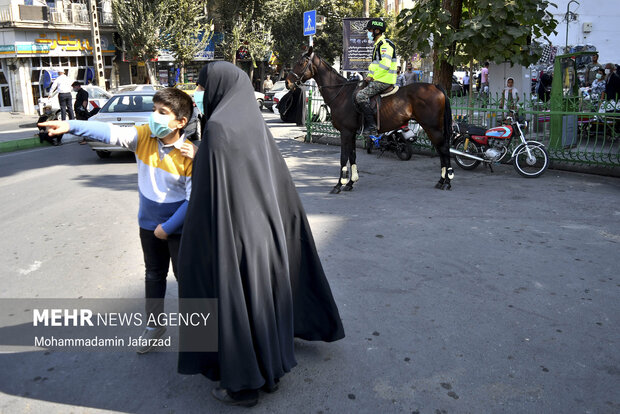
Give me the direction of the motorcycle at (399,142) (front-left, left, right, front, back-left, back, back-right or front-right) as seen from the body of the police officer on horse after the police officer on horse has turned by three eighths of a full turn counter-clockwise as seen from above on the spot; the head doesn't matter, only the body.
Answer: back-left

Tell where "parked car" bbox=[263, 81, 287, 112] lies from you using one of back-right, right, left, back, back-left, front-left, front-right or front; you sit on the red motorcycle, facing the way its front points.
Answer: back-left

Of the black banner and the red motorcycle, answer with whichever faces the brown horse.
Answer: the black banner

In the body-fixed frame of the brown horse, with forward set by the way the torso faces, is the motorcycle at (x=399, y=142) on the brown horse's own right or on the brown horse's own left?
on the brown horse's own right

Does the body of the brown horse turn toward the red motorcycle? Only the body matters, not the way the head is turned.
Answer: no

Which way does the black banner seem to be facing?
toward the camera

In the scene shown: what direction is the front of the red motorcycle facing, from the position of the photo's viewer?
facing to the right of the viewer

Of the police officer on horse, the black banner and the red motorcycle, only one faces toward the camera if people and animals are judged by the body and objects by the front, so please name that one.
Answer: the black banner

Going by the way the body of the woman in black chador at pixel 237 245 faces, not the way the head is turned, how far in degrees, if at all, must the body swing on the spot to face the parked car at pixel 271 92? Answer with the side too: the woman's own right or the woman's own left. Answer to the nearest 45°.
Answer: approximately 45° to the woman's own right

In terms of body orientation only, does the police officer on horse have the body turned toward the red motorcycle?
no

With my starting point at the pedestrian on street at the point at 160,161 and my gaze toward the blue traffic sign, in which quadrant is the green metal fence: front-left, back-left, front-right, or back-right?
front-right

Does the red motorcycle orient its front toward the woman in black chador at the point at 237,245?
no

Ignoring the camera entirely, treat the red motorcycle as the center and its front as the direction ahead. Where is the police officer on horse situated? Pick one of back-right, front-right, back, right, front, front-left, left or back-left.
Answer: back-right

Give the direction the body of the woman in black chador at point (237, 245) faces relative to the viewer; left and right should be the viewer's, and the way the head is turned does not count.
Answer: facing away from the viewer and to the left of the viewer

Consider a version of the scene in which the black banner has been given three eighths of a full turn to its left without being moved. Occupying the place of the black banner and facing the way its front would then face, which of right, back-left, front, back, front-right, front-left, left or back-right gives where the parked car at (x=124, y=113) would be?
back

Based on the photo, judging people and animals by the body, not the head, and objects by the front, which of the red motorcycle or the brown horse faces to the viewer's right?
the red motorcycle

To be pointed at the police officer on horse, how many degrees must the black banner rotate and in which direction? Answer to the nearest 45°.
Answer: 0° — it already faces them

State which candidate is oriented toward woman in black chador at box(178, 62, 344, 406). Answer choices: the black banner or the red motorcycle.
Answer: the black banner

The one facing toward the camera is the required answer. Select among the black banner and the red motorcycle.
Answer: the black banner

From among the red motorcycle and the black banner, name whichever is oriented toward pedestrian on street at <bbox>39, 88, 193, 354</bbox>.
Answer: the black banner
